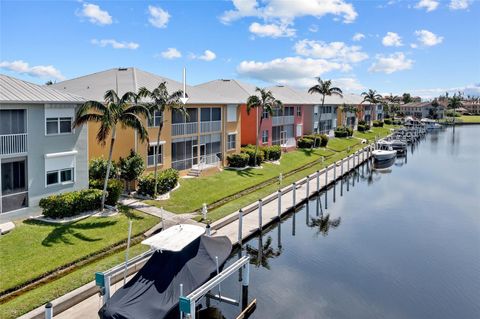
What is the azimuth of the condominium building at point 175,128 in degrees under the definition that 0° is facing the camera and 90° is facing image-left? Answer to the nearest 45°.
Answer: approximately 315°

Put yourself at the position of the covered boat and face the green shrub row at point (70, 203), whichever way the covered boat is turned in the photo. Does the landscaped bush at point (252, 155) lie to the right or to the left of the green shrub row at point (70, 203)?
right

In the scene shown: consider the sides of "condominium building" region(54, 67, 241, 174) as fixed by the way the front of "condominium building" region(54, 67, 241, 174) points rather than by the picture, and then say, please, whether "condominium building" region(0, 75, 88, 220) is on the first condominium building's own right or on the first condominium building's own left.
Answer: on the first condominium building's own right

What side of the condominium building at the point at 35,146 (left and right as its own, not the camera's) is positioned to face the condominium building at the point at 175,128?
left

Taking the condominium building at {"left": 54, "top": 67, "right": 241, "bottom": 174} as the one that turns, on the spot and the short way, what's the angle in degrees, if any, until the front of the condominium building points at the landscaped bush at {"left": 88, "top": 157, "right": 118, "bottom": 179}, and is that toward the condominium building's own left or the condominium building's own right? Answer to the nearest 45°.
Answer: approximately 90° to the condominium building's own right

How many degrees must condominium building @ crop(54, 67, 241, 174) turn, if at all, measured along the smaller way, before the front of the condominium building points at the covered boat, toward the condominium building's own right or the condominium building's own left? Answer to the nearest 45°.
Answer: approximately 45° to the condominium building's own right

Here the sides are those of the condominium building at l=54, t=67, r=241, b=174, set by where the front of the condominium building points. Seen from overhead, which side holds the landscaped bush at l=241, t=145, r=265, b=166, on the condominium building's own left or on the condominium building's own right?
on the condominium building's own left

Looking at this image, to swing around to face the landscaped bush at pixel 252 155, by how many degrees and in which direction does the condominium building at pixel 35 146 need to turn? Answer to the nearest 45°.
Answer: approximately 90° to its left

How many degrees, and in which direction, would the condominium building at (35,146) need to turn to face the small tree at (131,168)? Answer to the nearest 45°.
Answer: approximately 90° to its left
